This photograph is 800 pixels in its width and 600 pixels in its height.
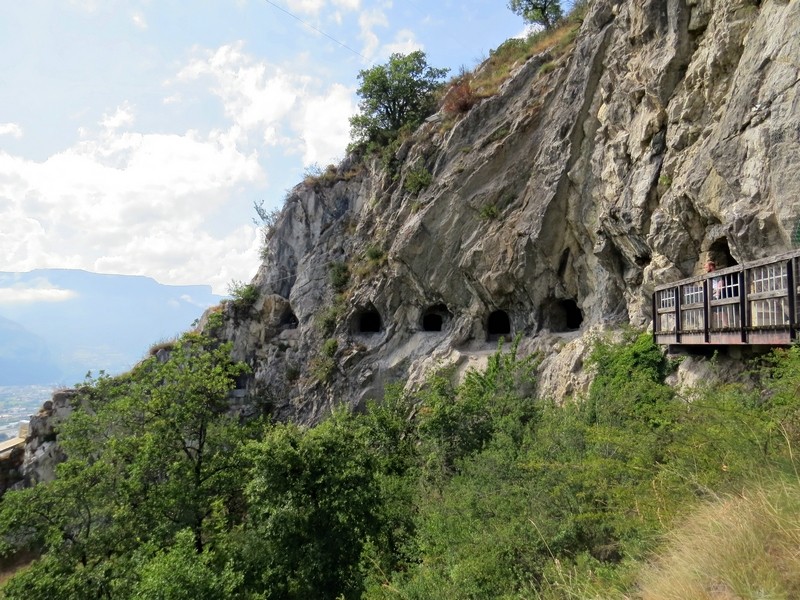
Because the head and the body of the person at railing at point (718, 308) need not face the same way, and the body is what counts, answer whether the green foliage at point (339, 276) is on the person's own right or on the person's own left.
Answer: on the person's own right

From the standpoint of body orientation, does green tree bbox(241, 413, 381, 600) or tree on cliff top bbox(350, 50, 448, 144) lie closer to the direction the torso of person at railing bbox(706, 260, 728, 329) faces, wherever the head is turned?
the green tree

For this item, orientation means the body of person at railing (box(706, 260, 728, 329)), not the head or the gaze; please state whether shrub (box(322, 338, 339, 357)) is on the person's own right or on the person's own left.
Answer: on the person's own right

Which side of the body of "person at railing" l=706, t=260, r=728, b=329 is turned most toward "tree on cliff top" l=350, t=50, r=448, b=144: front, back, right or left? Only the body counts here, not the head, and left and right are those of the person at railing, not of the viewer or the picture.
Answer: right

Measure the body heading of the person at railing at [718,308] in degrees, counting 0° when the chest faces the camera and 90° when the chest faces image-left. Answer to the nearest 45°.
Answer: approximately 45°

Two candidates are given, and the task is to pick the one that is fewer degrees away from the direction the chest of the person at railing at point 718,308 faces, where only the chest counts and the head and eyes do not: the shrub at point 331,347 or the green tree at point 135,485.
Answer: the green tree

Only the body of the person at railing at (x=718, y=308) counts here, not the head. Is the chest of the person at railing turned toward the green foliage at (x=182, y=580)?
yes

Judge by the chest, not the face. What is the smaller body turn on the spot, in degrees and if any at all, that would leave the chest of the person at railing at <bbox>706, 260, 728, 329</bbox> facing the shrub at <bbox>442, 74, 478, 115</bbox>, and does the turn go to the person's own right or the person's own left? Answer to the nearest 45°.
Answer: approximately 90° to the person's own right

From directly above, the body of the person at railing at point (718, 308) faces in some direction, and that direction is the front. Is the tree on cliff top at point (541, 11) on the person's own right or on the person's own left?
on the person's own right
